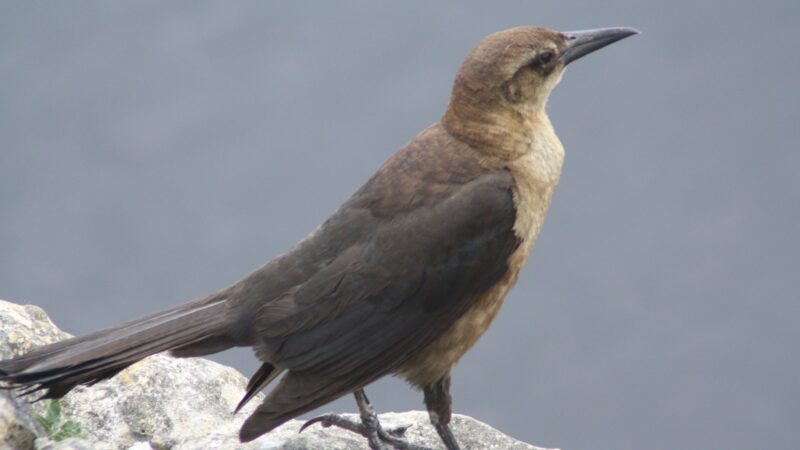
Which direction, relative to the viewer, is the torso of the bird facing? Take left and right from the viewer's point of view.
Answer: facing to the right of the viewer
